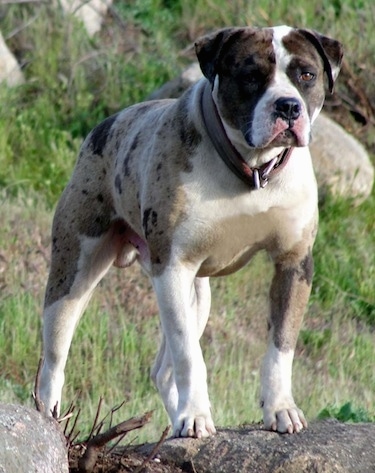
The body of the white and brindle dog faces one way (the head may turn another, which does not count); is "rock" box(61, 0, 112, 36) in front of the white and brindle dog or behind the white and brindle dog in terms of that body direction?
behind

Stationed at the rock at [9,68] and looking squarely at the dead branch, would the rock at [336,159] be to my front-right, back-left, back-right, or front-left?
front-left

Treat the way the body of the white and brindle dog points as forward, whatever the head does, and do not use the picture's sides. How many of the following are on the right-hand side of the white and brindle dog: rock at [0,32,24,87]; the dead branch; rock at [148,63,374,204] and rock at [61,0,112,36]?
1

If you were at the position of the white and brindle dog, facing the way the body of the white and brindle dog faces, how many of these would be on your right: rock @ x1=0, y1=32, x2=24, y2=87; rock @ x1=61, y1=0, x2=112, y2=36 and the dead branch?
1

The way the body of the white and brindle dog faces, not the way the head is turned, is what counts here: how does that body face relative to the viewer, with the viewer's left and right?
facing the viewer and to the right of the viewer

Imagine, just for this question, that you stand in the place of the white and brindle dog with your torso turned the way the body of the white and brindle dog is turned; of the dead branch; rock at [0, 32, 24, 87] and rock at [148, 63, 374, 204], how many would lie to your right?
1

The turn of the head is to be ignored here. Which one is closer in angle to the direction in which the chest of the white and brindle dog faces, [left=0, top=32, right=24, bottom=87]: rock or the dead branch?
the dead branch

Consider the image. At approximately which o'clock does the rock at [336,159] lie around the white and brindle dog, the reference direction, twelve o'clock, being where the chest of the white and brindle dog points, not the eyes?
The rock is roughly at 8 o'clock from the white and brindle dog.

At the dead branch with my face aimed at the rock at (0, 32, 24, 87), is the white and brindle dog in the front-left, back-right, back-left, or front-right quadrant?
front-right

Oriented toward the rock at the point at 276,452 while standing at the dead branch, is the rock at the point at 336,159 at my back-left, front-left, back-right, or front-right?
front-left
